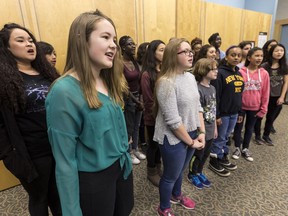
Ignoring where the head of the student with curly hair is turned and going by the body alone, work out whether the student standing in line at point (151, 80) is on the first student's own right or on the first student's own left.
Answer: on the first student's own left

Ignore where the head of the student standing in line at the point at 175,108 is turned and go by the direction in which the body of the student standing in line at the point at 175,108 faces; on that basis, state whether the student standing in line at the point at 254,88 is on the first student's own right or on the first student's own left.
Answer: on the first student's own left

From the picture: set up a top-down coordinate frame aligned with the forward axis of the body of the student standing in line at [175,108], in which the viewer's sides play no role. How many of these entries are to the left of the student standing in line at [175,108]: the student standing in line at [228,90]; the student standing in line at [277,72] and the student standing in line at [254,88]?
3

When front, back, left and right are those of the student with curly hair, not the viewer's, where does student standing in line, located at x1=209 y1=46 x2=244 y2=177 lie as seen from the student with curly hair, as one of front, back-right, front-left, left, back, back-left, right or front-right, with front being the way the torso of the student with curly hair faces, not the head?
front-left

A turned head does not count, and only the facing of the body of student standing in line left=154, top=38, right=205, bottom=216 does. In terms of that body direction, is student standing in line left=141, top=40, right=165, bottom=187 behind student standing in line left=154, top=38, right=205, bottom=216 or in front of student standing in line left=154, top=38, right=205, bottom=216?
behind

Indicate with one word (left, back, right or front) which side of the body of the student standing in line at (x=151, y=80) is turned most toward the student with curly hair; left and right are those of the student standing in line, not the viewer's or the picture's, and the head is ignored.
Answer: right

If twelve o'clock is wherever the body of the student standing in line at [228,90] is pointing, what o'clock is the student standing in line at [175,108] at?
the student standing in line at [175,108] is roughly at 2 o'clock from the student standing in line at [228,90].
